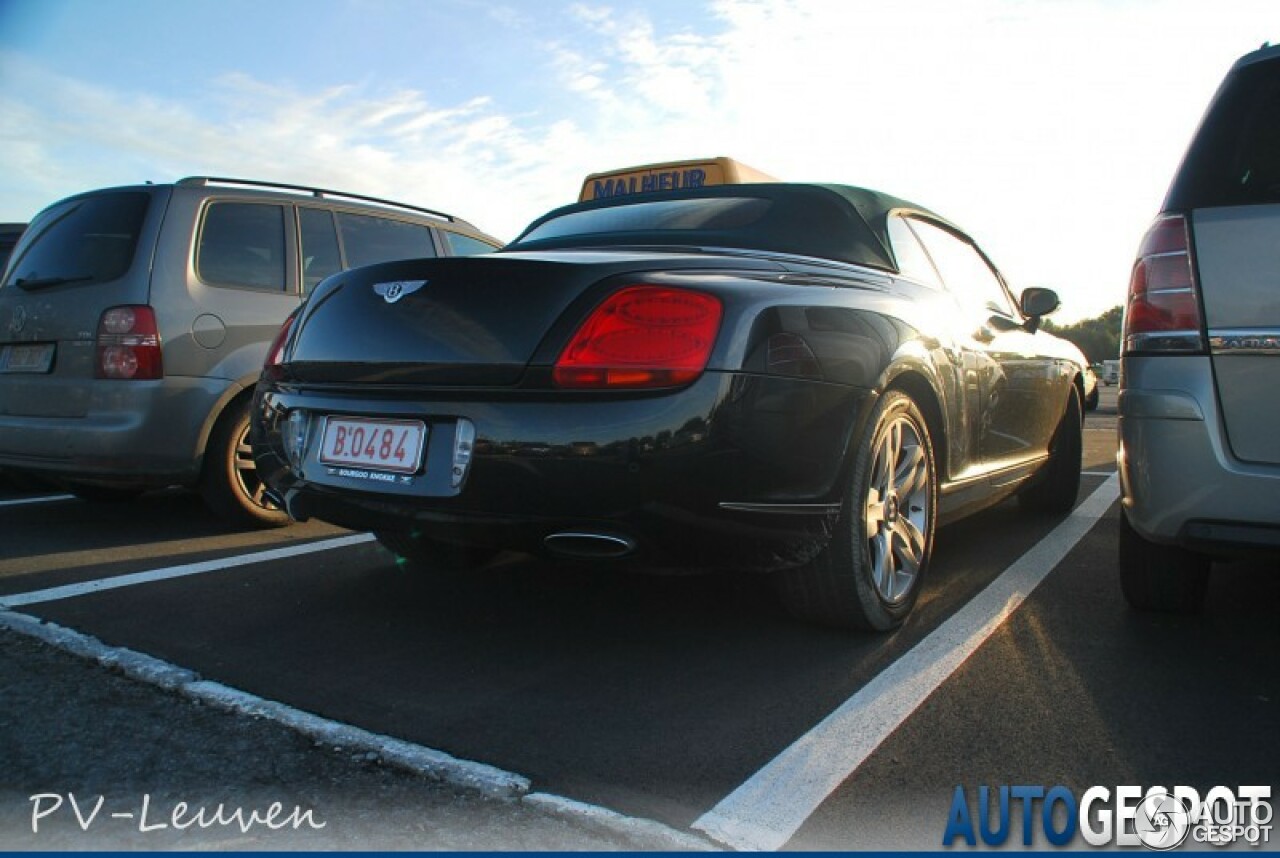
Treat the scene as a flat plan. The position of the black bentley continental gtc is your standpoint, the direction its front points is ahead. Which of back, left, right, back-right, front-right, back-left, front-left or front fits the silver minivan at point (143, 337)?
left

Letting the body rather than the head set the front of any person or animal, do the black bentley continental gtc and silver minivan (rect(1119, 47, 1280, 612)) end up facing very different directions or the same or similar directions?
same or similar directions

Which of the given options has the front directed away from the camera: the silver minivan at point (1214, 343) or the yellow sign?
the silver minivan

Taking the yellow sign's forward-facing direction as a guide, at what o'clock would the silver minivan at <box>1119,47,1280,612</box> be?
The silver minivan is roughly at 10 o'clock from the yellow sign.

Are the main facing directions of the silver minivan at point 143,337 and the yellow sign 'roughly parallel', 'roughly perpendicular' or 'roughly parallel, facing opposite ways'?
roughly parallel, facing opposite ways

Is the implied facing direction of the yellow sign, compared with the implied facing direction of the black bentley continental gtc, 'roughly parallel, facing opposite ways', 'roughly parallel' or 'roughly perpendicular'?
roughly parallel, facing opposite ways

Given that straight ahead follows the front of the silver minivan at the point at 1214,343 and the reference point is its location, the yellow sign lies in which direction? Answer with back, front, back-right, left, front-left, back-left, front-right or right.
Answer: front-left

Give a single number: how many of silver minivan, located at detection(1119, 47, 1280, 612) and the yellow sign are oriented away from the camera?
1

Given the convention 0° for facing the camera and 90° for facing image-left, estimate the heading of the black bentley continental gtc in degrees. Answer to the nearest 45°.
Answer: approximately 225°

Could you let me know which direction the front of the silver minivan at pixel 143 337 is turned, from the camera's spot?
facing away from the viewer and to the right of the viewer

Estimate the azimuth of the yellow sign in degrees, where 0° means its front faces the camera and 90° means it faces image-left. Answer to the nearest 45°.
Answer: approximately 45°

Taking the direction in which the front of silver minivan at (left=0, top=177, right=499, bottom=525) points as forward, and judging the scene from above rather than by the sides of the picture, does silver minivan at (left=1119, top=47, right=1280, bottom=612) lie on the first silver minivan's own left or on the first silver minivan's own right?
on the first silver minivan's own right

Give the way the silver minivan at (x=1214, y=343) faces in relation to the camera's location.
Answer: facing away from the viewer

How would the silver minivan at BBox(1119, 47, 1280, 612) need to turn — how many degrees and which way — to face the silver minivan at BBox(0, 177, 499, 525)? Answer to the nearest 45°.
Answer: approximately 90° to its left

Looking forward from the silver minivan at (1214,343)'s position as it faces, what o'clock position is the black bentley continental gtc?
The black bentley continental gtc is roughly at 8 o'clock from the silver minivan.

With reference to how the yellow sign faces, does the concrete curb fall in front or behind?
in front

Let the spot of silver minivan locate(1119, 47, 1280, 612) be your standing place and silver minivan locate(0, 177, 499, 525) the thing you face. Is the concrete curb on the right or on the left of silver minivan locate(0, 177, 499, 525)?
left
